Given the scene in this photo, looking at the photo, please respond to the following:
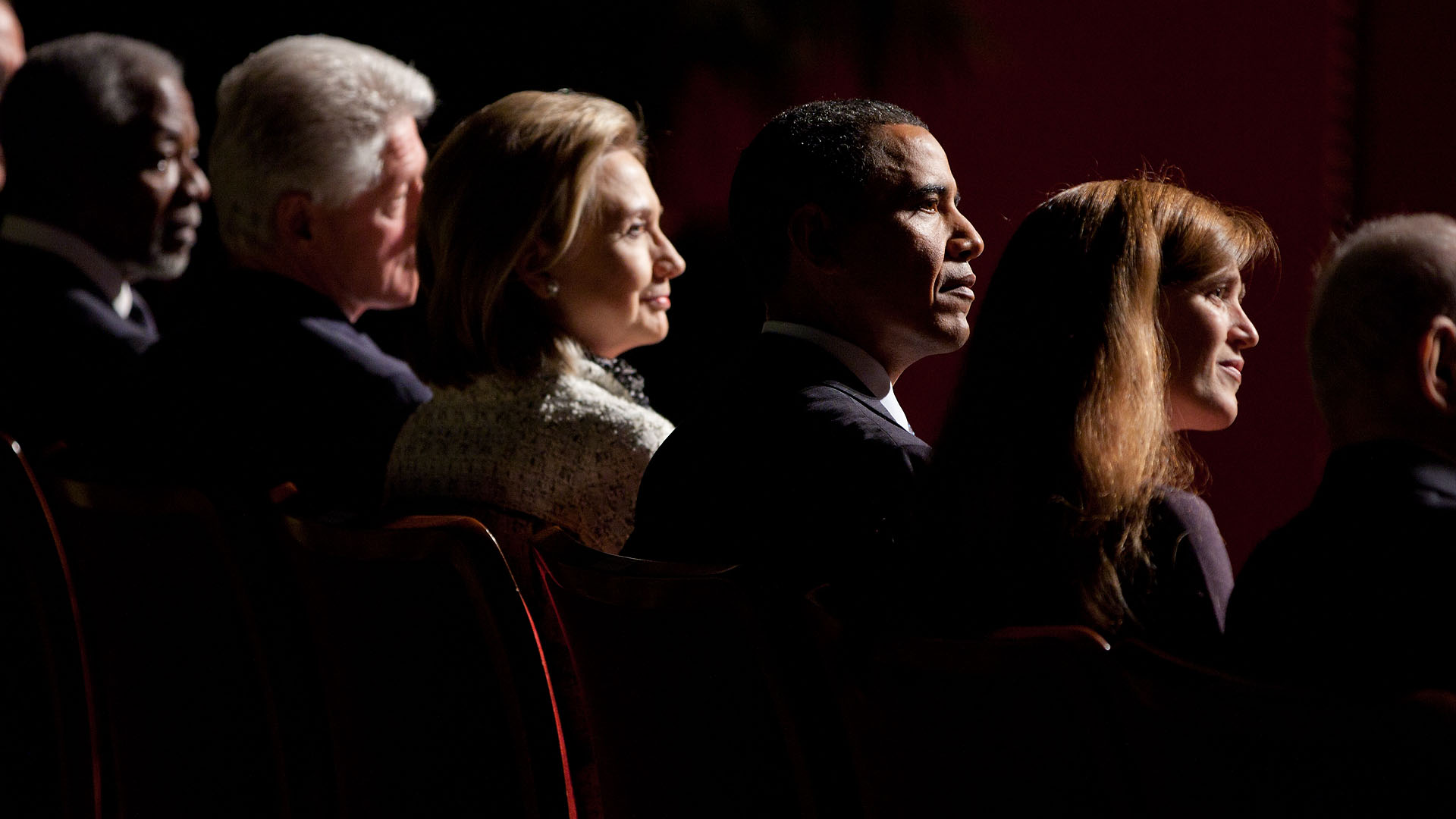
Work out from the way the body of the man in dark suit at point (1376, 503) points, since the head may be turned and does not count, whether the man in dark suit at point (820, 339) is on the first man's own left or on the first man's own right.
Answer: on the first man's own left

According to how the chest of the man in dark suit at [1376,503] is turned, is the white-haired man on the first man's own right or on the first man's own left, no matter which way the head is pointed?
on the first man's own left

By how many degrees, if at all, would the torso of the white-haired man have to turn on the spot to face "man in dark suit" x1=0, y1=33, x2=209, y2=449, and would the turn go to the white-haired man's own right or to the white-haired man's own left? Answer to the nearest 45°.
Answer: approximately 90° to the white-haired man's own left

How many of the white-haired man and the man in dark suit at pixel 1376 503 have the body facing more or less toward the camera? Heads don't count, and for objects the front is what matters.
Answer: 0

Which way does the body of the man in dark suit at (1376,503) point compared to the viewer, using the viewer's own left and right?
facing away from the viewer and to the right of the viewer

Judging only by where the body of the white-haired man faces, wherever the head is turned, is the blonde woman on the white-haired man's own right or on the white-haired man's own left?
on the white-haired man's own right

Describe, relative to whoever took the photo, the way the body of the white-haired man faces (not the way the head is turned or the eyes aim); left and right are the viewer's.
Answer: facing away from the viewer and to the right of the viewer

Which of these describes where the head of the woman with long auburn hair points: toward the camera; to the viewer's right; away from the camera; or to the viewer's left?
to the viewer's right
